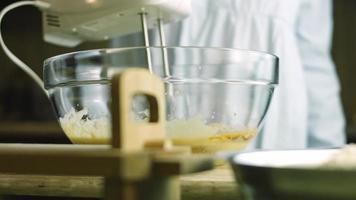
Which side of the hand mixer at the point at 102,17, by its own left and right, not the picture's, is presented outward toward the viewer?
right

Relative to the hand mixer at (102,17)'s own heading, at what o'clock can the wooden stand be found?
The wooden stand is roughly at 3 o'clock from the hand mixer.

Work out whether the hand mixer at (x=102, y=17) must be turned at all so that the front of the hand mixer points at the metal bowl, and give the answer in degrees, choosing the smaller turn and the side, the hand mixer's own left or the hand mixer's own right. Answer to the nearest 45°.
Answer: approximately 90° to the hand mixer's own right
